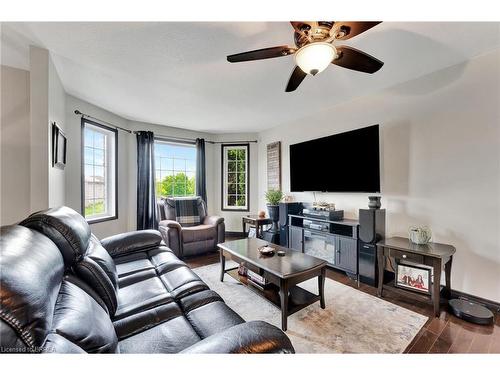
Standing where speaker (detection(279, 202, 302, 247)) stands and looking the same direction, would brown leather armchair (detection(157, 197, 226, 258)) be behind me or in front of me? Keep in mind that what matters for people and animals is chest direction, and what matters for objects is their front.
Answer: in front

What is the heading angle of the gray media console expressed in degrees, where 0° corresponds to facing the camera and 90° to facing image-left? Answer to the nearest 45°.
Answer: approximately 45°

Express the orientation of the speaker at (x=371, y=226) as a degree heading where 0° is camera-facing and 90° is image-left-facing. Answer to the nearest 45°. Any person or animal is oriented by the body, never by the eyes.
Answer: approximately 45°

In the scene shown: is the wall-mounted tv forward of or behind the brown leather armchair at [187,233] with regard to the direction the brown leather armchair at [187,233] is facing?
forward

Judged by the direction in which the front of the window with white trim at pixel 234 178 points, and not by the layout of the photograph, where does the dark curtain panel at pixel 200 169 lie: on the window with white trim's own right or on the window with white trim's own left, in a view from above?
on the window with white trim's own right

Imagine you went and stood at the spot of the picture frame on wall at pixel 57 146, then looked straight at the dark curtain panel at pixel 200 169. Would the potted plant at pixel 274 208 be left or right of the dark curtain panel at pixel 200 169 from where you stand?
right

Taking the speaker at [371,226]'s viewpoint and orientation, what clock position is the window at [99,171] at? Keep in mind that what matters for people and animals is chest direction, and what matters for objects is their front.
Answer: The window is roughly at 1 o'clock from the speaker.

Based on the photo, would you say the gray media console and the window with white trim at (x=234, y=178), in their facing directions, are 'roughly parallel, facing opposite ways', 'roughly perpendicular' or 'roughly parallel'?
roughly perpendicular

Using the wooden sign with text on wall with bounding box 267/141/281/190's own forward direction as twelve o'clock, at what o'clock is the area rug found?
The area rug is roughly at 10 o'clock from the wooden sign with text on wall.

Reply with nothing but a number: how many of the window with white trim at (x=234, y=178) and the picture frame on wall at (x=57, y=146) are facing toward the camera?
1

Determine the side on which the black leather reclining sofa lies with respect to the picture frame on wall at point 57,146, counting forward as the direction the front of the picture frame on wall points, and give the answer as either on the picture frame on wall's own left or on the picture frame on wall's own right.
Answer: on the picture frame on wall's own right

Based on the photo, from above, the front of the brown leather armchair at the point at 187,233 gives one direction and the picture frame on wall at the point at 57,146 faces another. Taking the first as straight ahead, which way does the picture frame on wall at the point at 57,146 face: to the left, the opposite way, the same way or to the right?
to the left

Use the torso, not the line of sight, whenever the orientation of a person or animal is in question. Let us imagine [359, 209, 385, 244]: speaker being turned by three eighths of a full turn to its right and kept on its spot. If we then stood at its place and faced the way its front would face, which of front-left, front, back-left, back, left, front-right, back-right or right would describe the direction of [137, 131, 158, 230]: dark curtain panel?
left

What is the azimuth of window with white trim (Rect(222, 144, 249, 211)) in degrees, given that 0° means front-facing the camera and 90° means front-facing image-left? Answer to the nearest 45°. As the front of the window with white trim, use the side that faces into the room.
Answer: approximately 0°
